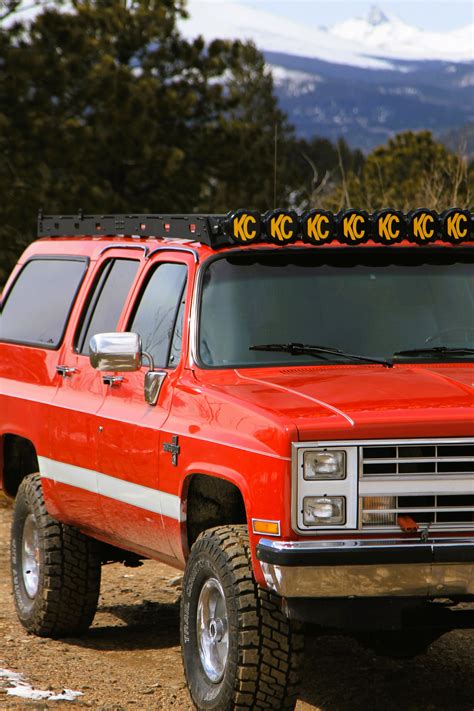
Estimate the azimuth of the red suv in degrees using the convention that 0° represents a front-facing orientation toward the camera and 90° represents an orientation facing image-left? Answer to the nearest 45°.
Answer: approximately 315°
